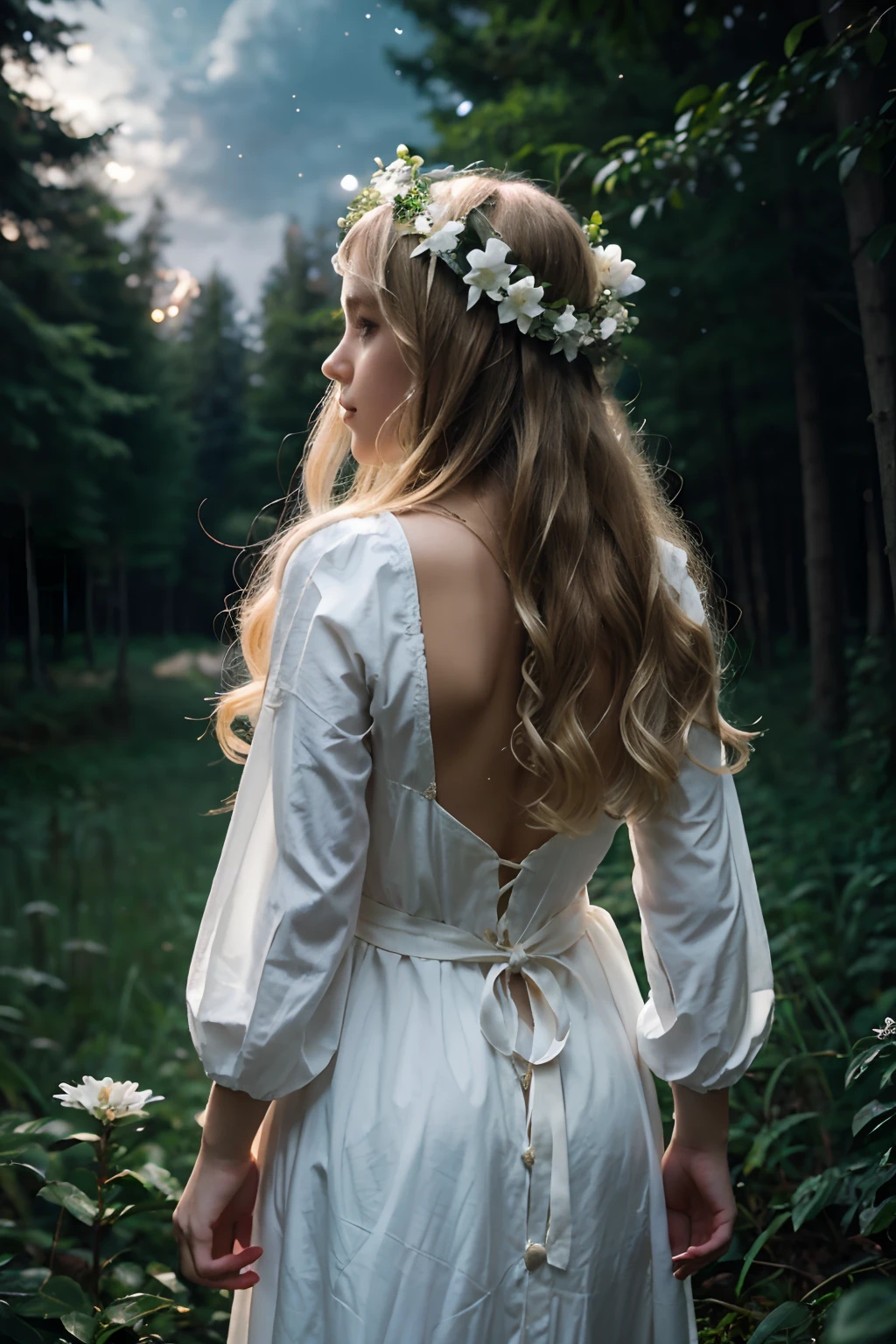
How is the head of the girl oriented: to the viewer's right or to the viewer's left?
to the viewer's left

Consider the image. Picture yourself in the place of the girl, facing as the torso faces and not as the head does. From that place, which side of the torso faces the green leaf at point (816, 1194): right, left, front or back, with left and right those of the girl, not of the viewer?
right

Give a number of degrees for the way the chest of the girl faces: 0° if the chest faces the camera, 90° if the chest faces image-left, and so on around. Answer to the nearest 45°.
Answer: approximately 135°
